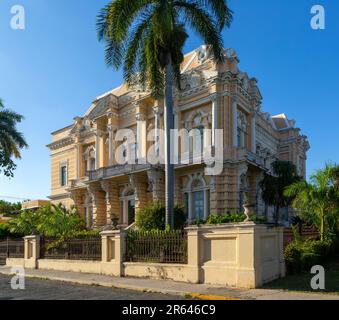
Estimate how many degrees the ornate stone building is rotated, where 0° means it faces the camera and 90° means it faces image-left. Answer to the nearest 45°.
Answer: approximately 45°

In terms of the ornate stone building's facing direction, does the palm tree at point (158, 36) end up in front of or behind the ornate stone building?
in front

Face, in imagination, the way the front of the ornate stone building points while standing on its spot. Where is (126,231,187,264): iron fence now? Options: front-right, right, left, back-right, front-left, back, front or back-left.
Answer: front-left

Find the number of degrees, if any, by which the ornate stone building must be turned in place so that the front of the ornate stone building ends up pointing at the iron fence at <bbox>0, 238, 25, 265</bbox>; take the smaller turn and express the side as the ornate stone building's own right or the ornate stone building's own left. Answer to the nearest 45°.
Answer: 0° — it already faces it

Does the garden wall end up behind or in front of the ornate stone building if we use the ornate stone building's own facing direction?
in front

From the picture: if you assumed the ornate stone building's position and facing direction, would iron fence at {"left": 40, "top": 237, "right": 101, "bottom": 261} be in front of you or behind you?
in front

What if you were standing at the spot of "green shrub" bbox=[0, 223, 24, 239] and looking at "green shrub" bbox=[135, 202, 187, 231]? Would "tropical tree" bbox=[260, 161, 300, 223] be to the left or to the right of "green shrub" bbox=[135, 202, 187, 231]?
left
